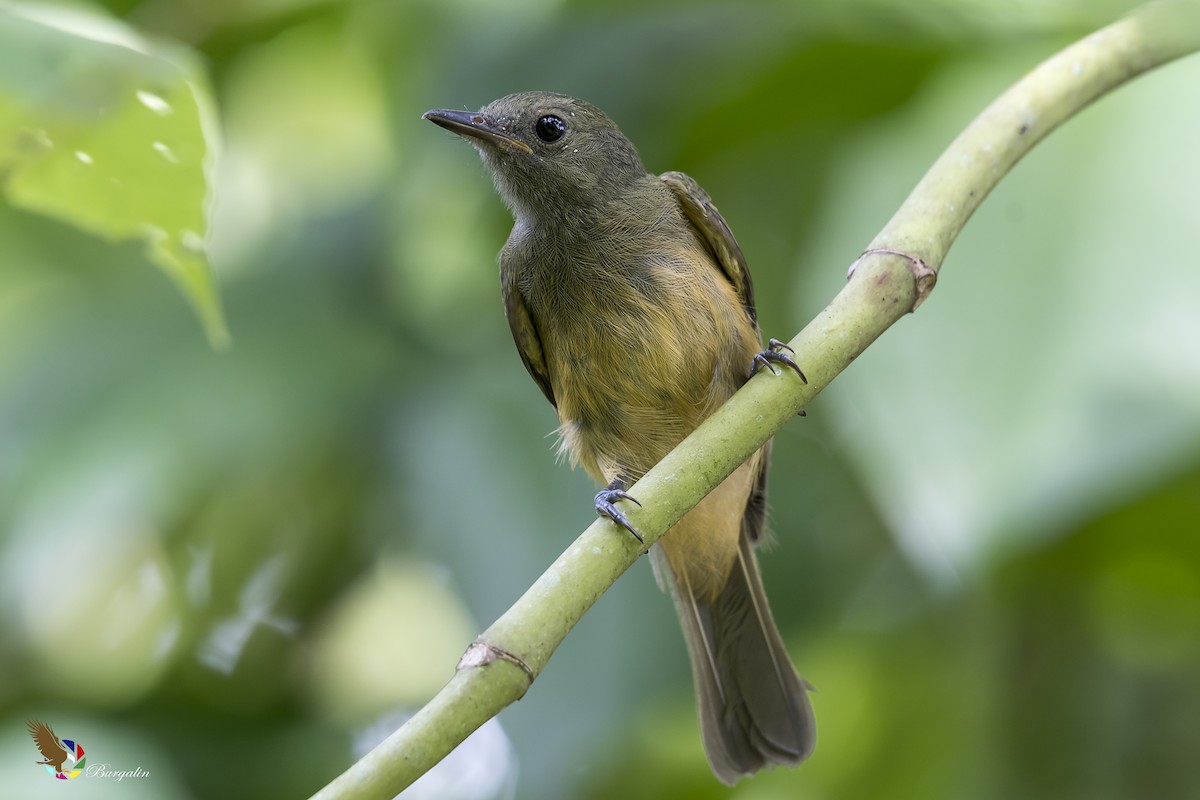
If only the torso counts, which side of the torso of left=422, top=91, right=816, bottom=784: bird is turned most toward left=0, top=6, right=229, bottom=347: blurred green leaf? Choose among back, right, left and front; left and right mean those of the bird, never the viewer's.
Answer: right

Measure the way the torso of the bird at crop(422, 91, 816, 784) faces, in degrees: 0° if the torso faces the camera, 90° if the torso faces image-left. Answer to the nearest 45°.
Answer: approximately 45°
